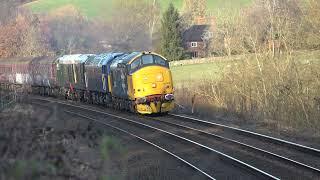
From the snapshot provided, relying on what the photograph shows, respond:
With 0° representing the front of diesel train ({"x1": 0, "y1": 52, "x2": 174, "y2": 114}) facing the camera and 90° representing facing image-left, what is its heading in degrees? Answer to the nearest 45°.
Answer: approximately 315°

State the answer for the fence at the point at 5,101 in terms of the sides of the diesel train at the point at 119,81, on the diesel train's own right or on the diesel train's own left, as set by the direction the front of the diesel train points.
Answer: on the diesel train's own right
